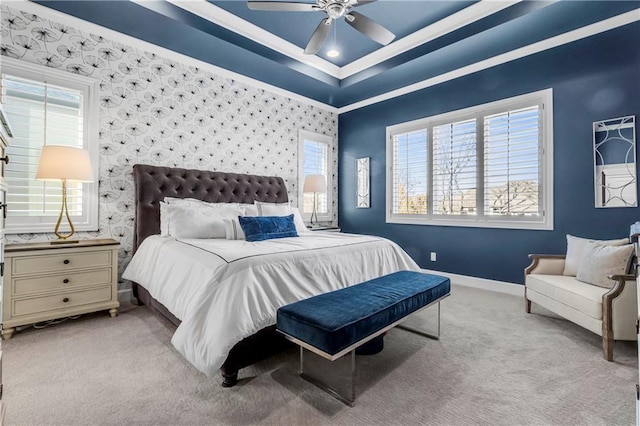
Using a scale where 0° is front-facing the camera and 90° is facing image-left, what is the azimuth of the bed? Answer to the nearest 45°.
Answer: approximately 315°

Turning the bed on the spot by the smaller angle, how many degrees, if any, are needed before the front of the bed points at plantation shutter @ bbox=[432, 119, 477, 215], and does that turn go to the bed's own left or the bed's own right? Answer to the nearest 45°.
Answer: approximately 90° to the bed's own left

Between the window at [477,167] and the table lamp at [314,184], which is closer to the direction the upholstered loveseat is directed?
the table lamp

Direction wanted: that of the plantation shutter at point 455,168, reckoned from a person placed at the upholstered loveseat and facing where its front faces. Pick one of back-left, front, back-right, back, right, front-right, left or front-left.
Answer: right

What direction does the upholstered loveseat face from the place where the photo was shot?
facing the viewer and to the left of the viewer

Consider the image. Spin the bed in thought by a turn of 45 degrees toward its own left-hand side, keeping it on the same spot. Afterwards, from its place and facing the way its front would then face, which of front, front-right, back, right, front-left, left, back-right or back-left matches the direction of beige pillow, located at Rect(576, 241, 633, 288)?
front

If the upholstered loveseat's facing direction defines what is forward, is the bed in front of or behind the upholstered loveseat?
in front

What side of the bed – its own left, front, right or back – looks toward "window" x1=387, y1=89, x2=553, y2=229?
left

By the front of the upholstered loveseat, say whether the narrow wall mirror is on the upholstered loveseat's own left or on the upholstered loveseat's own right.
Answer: on the upholstered loveseat's own right

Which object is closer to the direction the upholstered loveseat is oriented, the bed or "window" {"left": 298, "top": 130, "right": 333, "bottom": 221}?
the bed

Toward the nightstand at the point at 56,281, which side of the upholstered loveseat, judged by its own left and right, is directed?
front

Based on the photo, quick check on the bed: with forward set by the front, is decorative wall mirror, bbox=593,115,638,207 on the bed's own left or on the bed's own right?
on the bed's own left

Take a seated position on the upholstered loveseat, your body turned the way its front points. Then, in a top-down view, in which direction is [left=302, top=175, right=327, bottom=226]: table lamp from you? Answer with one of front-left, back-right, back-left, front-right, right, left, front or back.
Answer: front-right

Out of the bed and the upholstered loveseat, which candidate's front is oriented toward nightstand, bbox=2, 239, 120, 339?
the upholstered loveseat

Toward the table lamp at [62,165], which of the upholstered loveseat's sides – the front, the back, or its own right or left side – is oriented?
front

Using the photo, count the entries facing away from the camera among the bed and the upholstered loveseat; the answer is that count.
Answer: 0

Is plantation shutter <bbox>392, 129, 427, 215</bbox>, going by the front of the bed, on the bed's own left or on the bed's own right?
on the bed's own left
